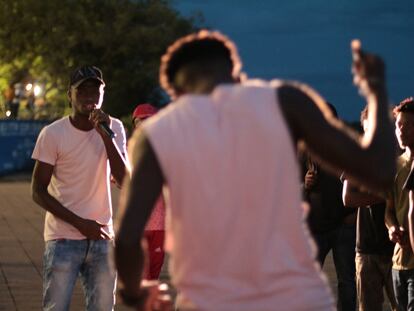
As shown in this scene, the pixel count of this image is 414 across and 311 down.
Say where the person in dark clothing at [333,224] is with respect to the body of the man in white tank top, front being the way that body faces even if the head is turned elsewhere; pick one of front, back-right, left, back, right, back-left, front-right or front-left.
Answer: front

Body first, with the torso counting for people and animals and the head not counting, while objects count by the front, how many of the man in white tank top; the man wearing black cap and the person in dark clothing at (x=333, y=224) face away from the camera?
1

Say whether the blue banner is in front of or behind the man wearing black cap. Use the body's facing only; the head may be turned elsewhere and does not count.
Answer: behind

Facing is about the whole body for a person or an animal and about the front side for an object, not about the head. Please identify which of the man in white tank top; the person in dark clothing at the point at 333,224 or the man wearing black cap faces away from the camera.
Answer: the man in white tank top

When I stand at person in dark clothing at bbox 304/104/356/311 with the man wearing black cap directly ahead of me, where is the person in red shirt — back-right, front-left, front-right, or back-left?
front-right

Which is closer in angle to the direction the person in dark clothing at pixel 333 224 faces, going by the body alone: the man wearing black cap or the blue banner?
the man wearing black cap

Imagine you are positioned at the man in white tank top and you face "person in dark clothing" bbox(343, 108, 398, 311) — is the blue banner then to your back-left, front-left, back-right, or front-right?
front-left

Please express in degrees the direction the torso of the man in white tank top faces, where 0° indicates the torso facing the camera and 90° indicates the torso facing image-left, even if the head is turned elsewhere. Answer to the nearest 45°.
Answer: approximately 180°

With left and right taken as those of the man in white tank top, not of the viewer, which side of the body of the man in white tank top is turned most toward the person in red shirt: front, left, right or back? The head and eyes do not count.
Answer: front

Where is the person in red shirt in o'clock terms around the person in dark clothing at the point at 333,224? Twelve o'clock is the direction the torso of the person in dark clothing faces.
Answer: The person in red shirt is roughly at 1 o'clock from the person in dark clothing.

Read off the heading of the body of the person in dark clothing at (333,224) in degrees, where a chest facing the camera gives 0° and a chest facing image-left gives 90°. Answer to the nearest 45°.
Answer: approximately 45°

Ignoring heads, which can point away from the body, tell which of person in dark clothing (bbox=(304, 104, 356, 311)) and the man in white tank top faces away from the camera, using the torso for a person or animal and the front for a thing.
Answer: the man in white tank top

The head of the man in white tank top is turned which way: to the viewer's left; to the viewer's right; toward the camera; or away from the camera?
away from the camera

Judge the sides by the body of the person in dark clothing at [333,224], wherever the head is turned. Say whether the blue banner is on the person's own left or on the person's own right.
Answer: on the person's own right
